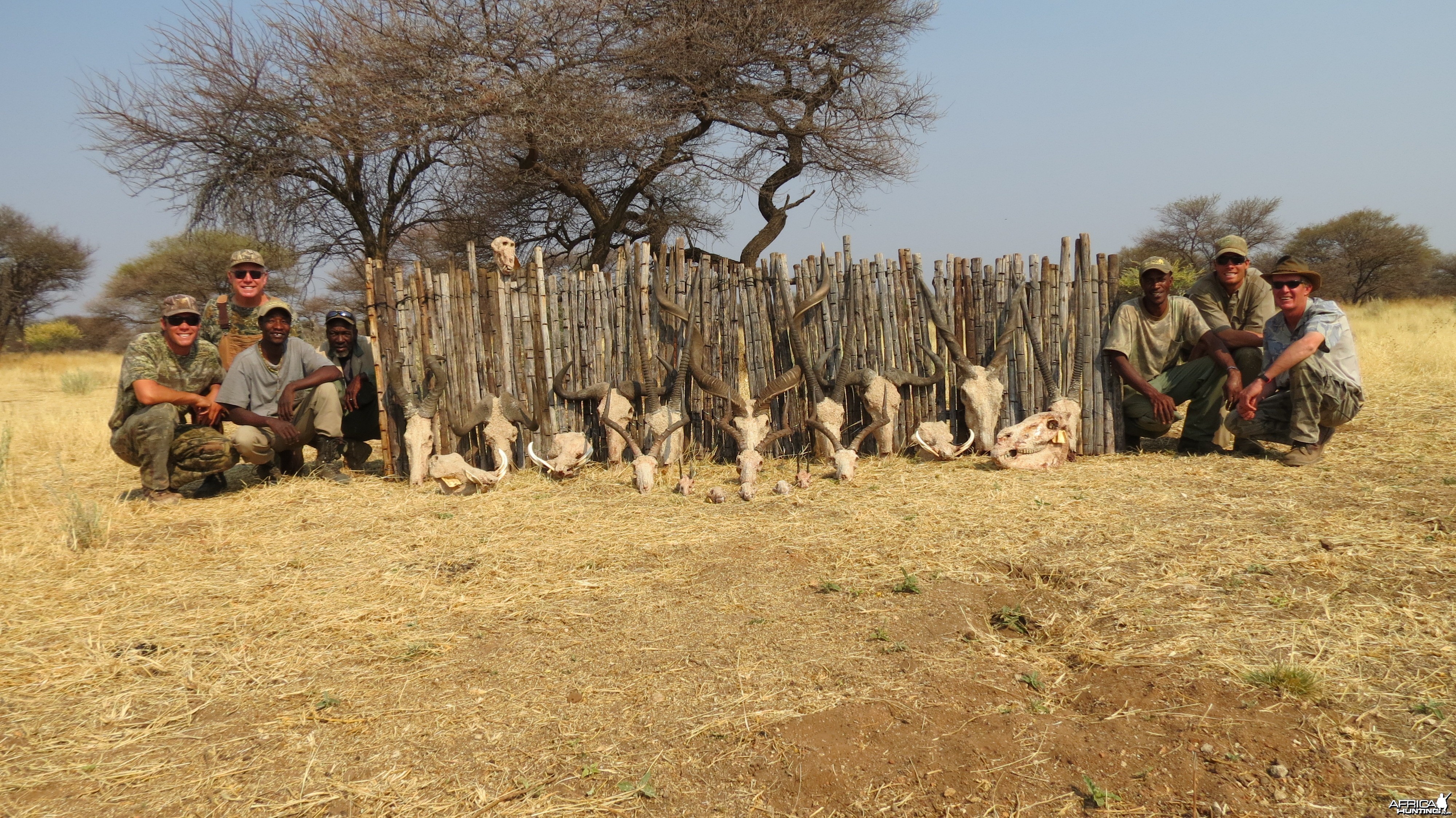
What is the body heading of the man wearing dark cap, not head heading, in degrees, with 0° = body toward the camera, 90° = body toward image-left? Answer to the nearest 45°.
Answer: approximately 0°

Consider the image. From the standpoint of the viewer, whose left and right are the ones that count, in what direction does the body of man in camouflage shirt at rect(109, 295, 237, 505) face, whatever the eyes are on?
facing the viewer and to the right of the viewer

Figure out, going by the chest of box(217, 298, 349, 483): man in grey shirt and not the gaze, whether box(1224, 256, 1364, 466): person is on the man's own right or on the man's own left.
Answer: on the man's own left

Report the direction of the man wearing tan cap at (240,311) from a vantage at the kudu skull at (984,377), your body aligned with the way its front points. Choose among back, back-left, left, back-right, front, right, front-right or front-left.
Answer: right

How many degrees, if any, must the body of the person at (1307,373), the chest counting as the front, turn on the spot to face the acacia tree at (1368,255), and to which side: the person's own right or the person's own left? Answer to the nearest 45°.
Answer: approximately 135° to the person's own right

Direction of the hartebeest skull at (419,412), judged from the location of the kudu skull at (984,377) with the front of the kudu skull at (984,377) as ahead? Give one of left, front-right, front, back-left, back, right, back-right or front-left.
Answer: right

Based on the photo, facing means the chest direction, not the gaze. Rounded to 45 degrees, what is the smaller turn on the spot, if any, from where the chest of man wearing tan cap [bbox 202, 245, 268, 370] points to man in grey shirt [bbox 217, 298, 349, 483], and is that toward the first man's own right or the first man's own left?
0° — they already face them

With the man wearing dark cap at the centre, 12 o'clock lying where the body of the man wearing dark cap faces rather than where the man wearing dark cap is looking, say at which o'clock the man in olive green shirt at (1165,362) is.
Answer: The man in olive green shirt is roughly at 10 o'clock from the man wearing dark cap.

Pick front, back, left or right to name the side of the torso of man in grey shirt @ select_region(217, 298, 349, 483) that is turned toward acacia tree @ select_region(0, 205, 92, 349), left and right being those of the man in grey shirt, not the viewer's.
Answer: back

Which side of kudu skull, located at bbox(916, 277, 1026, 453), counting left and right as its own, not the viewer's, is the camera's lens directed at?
front

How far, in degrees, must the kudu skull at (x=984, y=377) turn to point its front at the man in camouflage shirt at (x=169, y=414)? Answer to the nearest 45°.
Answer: approximately 90° to its right

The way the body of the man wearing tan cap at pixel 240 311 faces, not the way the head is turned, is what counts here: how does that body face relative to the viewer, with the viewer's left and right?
facing the viewer
